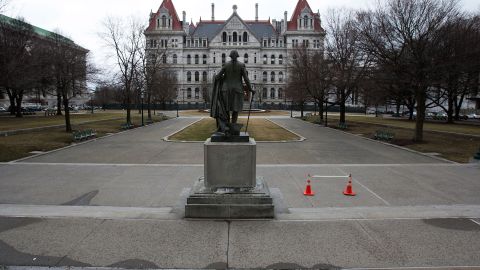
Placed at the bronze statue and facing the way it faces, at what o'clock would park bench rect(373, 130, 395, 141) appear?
The park bench is roughly at 1 o'clock from the bronze statue.

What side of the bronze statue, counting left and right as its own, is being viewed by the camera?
back

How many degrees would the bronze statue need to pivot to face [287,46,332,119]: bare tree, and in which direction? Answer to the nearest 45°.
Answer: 0° — it already faces it

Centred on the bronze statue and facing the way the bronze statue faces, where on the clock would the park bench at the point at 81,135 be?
The park bench is roughly at 11 o'clock from the bronze statue.

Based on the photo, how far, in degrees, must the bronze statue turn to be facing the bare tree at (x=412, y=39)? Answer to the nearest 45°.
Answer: approximately 45° to its right

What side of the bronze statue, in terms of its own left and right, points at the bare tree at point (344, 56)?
front
